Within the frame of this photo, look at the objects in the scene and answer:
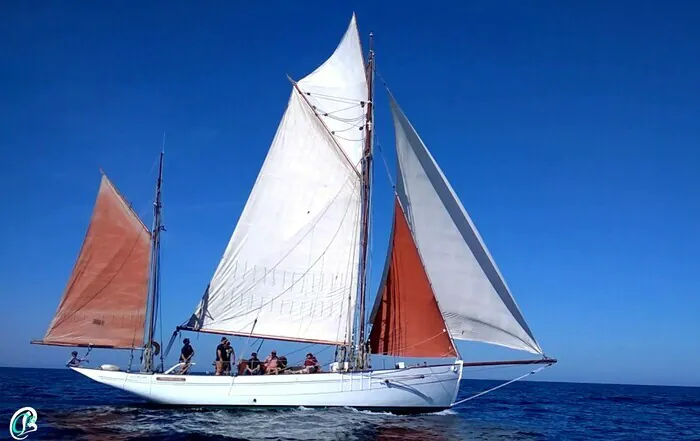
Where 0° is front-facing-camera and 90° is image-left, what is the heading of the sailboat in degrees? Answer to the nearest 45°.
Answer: approximately 270°
